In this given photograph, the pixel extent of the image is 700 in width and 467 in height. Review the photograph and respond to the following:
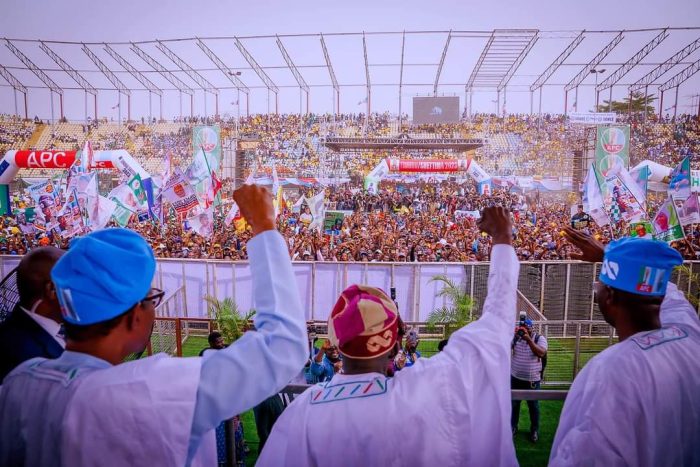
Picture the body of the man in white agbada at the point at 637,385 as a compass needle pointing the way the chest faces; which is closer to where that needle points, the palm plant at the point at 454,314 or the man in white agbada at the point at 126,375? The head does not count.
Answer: the palm plant

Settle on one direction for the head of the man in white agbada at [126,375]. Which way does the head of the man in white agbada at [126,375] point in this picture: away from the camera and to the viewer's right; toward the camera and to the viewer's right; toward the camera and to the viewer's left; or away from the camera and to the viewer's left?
away from the camera and to the viewer's right

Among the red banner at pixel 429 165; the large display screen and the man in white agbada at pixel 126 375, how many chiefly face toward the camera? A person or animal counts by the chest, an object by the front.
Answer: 2

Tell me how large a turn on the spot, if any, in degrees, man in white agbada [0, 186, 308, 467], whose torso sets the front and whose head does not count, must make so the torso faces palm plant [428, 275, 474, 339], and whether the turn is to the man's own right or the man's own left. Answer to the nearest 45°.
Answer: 0° — they already face it

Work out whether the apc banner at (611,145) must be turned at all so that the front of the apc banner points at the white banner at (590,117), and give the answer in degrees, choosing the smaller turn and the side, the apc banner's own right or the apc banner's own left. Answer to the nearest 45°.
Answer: approximately 180°

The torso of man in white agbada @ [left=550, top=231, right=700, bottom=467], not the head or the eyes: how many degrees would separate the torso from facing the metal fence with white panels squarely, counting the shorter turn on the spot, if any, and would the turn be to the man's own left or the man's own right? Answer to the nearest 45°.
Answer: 0° — they already face it

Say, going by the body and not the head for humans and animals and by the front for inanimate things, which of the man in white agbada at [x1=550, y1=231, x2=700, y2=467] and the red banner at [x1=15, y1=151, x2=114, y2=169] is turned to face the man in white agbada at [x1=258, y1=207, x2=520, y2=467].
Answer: the red banner

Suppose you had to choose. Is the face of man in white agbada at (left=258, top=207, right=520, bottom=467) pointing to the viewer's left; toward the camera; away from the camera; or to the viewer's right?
away from the camera

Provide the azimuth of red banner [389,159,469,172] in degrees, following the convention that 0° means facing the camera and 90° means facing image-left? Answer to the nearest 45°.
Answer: approximately 0°
